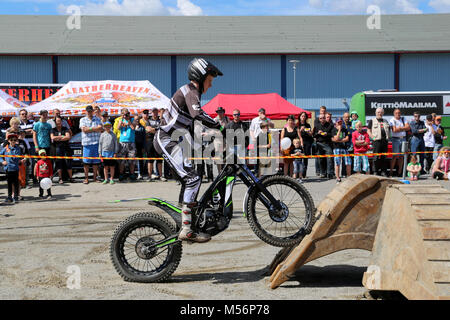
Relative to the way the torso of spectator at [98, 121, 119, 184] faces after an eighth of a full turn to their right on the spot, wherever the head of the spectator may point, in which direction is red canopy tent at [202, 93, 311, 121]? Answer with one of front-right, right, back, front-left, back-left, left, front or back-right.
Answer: back

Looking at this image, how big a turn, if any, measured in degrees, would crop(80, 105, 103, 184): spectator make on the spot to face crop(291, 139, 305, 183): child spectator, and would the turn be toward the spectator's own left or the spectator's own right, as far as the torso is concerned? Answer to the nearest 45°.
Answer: approximately 90° to the spectator's own left

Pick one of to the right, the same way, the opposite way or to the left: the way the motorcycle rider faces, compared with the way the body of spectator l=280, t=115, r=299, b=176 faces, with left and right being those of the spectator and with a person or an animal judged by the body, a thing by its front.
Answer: to the left

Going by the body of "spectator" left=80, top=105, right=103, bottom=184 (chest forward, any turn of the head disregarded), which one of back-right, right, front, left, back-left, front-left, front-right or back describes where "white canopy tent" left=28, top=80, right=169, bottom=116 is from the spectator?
back

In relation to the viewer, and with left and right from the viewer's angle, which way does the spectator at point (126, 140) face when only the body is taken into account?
facing the viewer

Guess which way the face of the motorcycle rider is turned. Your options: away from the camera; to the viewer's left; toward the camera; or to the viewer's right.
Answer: to the viewer's right

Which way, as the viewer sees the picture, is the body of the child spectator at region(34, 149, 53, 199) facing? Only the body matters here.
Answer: toward the camera

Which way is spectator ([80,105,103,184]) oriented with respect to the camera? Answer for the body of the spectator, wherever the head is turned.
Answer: toward the camera

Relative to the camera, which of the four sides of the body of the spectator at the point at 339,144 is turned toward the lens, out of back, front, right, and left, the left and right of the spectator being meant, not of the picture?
front

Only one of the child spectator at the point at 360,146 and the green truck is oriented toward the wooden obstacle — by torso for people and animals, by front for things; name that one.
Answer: the child spectator

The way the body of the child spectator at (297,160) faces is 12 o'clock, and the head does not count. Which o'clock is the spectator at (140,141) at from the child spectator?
The spectator is roughly at 3 o'clock from the child spectator.

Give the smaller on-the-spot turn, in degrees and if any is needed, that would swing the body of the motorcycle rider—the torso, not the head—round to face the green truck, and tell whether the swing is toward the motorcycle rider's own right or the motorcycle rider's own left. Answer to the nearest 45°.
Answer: approximately 45° to the motorcycle rider's own left
